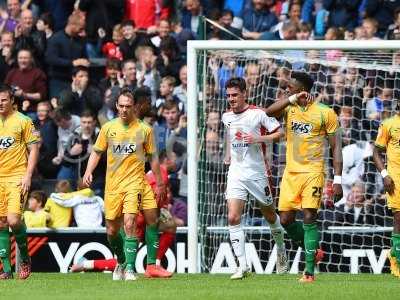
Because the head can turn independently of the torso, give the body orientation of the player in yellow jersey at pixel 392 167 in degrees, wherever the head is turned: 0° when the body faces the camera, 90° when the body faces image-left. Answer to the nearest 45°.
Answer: approximately 0°

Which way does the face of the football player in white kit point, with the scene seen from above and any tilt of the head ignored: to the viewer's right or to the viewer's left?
to the viewer's left

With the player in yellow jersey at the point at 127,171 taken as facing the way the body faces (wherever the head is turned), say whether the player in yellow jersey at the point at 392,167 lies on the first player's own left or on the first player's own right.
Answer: on the first player's own left

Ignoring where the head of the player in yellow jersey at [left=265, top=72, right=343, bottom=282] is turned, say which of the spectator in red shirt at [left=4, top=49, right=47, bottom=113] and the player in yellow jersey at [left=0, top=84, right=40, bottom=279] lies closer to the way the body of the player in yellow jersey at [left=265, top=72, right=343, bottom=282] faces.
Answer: the player in yellow jersey

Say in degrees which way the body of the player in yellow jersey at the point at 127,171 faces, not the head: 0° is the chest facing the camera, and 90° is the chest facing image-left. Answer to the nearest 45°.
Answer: approximately 0°
